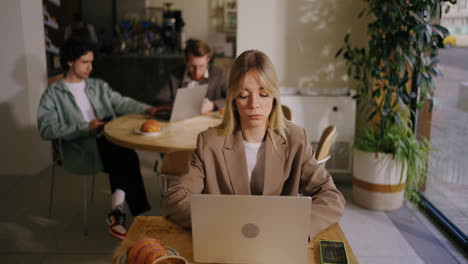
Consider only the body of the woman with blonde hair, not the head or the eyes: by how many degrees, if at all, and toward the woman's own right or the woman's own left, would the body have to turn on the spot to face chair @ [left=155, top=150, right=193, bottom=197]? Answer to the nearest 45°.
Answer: approximately 135° to the woman's own right

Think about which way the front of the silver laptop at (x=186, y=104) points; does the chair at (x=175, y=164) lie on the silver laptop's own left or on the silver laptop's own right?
on the silver laptop's own left

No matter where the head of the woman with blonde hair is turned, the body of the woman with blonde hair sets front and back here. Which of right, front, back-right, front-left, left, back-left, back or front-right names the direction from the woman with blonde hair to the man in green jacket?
back-right

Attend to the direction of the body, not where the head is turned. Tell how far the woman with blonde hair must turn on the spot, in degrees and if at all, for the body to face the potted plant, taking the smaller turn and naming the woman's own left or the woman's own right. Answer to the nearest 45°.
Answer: approximately 135° to the woman's own left

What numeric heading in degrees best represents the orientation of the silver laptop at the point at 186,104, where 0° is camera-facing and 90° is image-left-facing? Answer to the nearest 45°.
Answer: approximately 135°

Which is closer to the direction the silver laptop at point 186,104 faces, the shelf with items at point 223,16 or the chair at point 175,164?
the shelf with items

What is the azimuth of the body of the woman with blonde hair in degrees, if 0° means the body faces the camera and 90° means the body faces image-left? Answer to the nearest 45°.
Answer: approximately 0°

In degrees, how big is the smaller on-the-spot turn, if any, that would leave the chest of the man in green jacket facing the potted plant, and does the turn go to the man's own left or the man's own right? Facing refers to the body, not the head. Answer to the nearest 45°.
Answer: approximately 45° to the man's own left
